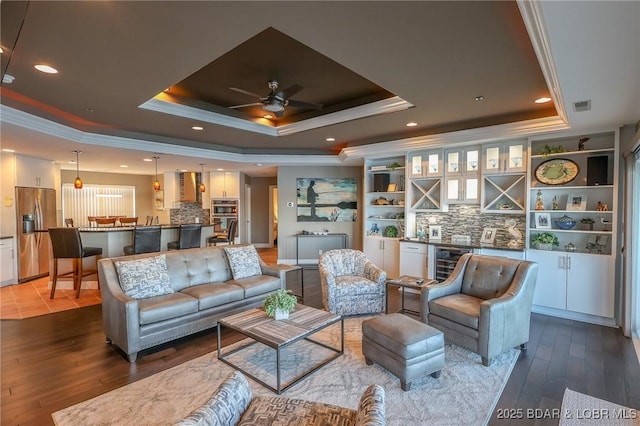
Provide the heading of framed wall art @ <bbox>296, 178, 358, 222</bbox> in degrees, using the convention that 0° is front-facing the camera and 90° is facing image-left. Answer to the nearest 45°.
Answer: approximately 0°

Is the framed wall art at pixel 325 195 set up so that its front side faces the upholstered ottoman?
yes

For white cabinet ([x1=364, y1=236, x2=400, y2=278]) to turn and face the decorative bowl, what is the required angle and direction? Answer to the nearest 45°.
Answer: approximately 45° to its left

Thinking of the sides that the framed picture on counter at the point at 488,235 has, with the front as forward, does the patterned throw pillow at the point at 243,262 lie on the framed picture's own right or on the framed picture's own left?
on the framed picture's own right

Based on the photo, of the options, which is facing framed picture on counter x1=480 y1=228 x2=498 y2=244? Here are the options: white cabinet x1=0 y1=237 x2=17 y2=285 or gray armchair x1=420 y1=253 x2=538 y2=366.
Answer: the white cabinet

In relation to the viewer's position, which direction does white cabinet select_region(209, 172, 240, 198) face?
facing the viewer

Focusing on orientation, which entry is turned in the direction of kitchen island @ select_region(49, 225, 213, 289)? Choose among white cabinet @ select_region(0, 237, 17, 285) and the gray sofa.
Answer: the white cabinet

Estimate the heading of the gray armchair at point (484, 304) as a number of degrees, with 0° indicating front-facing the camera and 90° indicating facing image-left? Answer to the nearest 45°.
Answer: approximately 45°

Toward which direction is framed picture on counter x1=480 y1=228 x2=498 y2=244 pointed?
toward the camera

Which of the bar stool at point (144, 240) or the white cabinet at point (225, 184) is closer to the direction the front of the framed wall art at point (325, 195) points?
the bar stool

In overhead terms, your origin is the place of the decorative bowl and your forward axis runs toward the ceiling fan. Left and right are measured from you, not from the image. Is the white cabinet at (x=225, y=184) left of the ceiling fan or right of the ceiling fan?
right

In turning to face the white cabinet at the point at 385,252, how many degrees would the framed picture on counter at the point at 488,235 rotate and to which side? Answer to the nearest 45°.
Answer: approximately 90° to its right

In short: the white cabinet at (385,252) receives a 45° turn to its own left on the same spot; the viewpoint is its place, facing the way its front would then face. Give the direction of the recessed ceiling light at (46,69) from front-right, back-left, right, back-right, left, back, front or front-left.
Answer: right

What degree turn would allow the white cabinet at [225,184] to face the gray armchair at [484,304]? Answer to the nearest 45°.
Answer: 0° — it already faces it

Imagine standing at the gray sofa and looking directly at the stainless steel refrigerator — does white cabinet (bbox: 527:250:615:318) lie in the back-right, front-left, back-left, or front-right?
back-right

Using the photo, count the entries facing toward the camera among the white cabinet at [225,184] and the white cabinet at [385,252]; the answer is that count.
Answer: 2

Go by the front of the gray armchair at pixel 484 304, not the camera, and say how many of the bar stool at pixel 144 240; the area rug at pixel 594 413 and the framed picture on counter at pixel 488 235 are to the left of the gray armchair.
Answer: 1

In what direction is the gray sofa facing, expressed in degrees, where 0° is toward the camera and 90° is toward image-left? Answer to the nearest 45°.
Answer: approximately 315°
